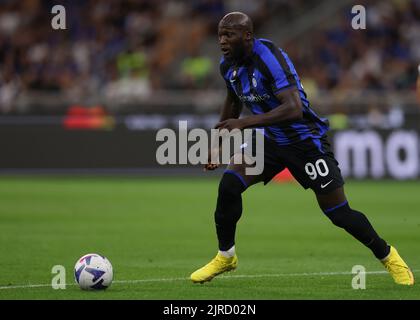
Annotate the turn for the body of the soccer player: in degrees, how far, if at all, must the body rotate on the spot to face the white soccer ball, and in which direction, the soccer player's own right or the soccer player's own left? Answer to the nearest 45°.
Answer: approximately 45° to the soccer player's own right

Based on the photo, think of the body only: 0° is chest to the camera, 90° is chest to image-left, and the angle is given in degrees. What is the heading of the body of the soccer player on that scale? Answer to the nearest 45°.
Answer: approximately 45°

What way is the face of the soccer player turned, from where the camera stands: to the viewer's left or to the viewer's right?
to the viewer's left
